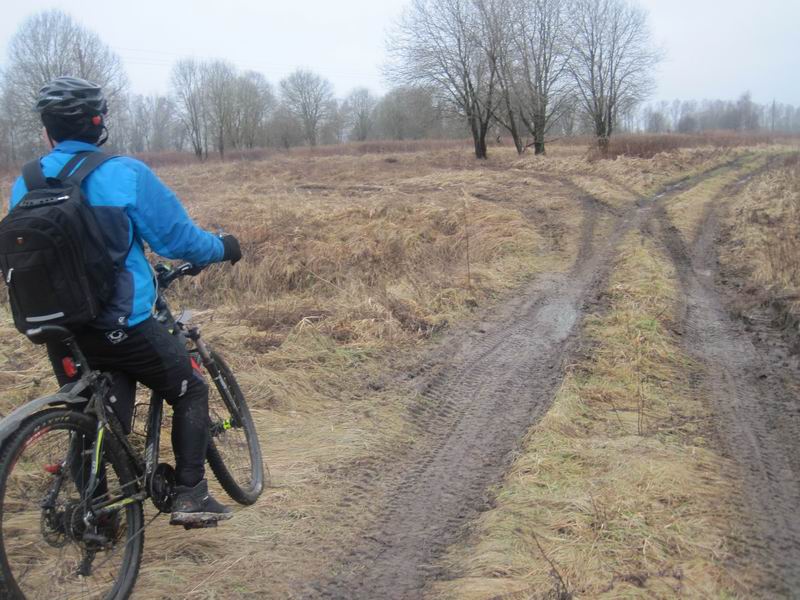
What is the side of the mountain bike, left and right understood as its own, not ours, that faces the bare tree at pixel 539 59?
front

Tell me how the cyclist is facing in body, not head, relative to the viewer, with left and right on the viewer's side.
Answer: facing away from the viewer and to the right of the viewer

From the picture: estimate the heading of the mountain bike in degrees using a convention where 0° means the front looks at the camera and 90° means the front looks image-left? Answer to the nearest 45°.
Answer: approximately 225°

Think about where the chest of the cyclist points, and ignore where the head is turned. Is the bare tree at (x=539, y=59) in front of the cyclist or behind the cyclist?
in front
